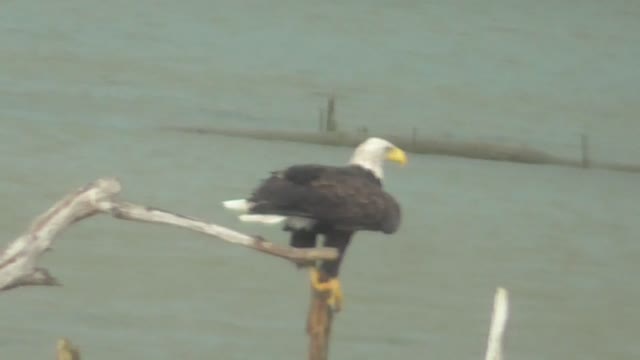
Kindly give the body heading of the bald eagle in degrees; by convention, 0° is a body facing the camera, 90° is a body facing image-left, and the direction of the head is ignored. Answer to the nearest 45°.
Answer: approximately 270°

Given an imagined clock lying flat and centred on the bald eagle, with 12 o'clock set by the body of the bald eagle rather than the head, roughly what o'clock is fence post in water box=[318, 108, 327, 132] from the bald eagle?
The fence post in water is roughly at 9 o'clock from the bald eagle.

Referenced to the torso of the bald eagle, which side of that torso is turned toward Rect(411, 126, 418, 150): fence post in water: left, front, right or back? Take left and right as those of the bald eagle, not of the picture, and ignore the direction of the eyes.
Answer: left

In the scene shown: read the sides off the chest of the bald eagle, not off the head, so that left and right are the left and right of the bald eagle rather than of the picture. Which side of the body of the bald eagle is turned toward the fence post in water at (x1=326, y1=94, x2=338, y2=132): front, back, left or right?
left
